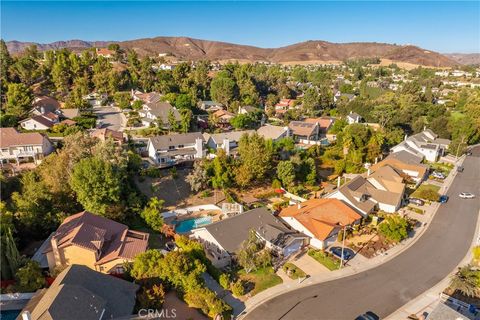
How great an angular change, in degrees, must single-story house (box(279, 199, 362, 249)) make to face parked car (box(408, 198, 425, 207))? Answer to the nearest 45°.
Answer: approximately 90° to its left

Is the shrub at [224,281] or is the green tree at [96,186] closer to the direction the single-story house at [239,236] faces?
the shrub

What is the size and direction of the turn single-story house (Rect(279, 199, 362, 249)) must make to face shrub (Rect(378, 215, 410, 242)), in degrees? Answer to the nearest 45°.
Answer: approximately 45° to its left

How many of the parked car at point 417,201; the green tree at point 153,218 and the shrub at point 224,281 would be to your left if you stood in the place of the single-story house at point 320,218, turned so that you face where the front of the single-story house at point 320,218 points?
1

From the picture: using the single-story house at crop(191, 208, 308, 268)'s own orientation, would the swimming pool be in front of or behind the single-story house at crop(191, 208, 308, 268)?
behind

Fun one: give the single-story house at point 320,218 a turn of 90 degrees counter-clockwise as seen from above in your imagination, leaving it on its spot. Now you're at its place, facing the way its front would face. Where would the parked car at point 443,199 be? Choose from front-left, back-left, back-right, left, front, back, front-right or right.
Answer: front

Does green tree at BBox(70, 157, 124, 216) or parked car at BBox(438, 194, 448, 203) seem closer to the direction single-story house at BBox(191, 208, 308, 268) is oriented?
the parked car

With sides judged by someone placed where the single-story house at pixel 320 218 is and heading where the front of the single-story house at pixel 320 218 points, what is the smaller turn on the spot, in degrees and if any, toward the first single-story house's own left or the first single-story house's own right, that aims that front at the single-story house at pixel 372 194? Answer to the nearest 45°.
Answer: approximately 90° to the first single-story house's own left

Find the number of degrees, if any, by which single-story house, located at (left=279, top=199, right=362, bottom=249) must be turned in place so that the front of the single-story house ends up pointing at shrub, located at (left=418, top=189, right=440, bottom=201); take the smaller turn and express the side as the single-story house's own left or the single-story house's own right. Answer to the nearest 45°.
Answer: approximately 90° to the single-story house's own left

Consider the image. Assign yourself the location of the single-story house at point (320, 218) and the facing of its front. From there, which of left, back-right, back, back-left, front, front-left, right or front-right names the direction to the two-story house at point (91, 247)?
right

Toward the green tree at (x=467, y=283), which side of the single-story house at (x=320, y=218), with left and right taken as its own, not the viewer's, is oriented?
front

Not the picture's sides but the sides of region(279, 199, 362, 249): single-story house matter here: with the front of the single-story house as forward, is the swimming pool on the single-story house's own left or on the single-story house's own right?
on the single-story house's own right

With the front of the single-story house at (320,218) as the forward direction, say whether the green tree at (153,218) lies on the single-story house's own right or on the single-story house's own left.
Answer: on the single-story house's own right

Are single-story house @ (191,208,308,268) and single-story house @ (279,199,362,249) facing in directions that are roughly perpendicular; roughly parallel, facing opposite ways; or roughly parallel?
roughly parallel

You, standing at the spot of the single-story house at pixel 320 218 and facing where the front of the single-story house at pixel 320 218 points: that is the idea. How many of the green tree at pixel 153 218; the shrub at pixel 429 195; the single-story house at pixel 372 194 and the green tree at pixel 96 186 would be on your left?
2
